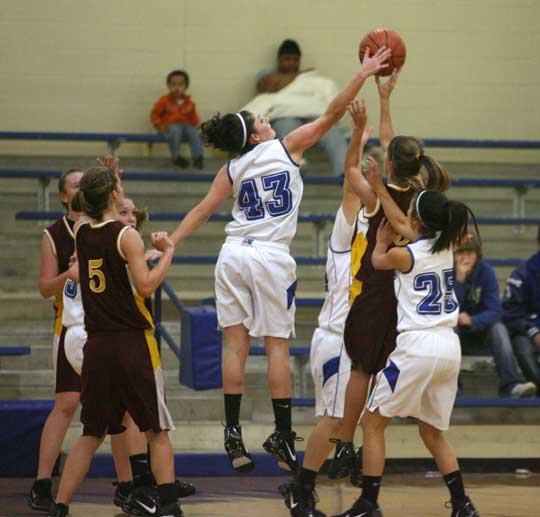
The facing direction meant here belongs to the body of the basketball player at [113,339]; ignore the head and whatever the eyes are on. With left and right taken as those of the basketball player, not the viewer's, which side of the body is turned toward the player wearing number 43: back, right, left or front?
front

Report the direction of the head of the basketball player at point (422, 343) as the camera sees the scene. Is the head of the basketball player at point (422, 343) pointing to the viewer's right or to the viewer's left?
to the viewer's left

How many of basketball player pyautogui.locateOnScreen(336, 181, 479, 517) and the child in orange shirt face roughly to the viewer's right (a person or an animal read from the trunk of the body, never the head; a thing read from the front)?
0

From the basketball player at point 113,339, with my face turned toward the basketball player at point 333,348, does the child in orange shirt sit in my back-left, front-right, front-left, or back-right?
front-left

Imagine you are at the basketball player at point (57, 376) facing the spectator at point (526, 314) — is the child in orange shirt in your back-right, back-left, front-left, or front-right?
front-left

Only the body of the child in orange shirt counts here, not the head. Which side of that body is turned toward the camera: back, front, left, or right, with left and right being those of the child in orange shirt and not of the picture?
front

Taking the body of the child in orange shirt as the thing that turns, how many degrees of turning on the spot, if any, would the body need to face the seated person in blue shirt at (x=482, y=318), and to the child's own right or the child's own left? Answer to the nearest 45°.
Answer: approximately 45° to the child's own left

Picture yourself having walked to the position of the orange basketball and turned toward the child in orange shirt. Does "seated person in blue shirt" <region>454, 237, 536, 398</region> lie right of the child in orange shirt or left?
right

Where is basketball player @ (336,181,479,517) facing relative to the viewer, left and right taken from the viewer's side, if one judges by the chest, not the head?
facing away from the viewer and to the left of the viewer
